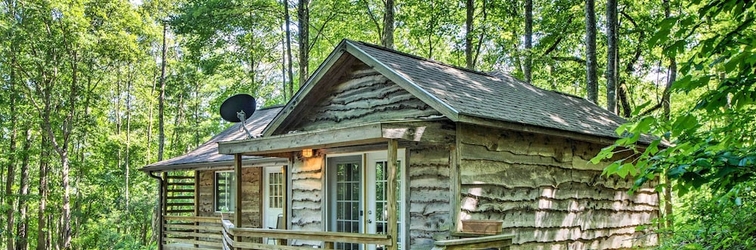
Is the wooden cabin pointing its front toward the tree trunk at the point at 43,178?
no

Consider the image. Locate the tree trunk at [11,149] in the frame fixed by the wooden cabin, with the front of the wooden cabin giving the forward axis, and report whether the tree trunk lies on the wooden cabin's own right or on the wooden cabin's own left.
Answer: on the wooden cabin's own right

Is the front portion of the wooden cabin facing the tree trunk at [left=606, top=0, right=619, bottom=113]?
no

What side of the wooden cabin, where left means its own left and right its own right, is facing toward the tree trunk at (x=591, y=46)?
back

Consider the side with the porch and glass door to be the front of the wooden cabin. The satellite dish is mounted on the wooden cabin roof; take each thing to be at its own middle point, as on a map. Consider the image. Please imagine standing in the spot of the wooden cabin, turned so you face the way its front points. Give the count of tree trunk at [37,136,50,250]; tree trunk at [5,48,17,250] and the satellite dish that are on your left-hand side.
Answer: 0

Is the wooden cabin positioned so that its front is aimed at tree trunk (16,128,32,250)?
no
